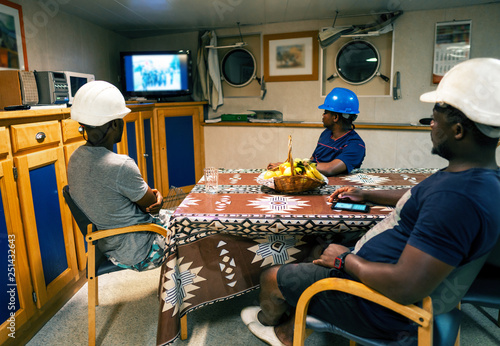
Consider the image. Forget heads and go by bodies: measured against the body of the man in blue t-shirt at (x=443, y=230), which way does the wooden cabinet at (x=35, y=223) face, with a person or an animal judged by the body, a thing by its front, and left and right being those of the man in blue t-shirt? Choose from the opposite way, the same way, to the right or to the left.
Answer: the opposite way

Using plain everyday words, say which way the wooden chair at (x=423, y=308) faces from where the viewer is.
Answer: facing to the left of the viewer

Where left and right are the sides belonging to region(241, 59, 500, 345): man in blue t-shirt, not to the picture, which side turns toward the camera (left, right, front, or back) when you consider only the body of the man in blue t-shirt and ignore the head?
left

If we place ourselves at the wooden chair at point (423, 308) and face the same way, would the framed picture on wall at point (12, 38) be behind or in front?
in front

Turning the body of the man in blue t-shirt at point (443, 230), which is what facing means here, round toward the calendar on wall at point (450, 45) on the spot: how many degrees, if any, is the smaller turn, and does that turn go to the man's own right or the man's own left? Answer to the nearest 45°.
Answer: approximately 90° to the man's own right

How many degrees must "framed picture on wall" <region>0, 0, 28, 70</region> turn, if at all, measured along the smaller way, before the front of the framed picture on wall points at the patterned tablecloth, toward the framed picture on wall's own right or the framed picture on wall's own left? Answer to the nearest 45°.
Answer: approximately 45° to the framed picture on wall's own right

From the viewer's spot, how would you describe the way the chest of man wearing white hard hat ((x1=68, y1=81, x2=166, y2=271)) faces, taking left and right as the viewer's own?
facing away from the viewer and to the right of the viewer

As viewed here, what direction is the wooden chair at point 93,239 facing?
to the viewer's right

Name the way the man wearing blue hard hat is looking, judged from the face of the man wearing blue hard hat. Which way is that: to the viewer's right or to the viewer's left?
to the viewer's left

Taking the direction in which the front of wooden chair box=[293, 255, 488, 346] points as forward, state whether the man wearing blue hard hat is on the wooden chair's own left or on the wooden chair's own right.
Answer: on the wooden chair's own right

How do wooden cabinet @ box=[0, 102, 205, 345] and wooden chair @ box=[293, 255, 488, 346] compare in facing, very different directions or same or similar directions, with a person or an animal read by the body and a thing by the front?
very different directions
